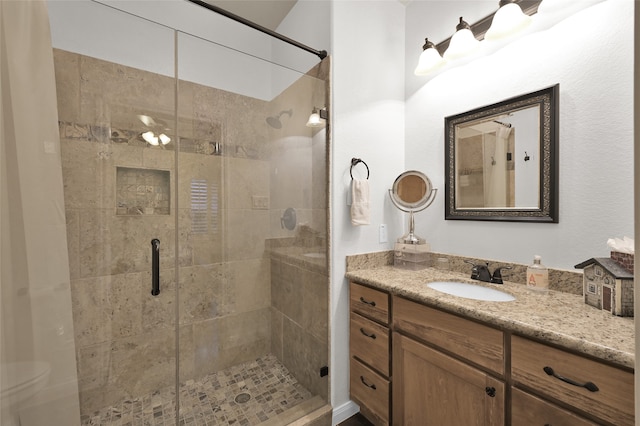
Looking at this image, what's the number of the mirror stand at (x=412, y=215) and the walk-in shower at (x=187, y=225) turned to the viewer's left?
0

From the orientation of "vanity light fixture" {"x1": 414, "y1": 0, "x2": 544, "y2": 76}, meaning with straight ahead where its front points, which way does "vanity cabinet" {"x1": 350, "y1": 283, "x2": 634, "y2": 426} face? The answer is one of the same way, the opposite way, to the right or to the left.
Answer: the same way

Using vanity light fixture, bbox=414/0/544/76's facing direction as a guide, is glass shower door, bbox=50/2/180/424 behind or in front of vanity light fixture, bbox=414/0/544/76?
in front

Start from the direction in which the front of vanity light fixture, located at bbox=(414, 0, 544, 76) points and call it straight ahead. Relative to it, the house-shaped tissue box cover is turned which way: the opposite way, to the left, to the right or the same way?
the same way

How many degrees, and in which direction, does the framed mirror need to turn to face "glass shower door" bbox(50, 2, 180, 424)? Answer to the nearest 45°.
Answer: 0° — it already faces it

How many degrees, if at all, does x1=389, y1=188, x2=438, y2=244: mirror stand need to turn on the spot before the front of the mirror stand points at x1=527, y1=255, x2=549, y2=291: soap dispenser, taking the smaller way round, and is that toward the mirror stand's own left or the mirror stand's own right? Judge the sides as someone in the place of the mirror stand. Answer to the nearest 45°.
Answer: approximately 45° to the mirror stand's own left

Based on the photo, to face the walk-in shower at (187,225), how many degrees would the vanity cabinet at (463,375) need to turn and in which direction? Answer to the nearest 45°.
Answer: approximately 45° to its right

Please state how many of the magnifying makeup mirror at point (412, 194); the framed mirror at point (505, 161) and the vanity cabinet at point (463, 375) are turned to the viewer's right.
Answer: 0

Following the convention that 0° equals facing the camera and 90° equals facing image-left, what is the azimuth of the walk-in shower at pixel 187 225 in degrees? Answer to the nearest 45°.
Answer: approximately 315°

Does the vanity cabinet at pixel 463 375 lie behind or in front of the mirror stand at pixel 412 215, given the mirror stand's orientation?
in front

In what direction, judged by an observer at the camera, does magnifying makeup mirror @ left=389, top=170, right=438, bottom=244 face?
facing the viewer
